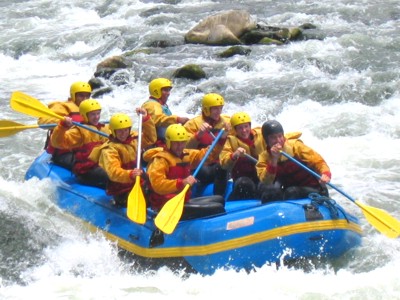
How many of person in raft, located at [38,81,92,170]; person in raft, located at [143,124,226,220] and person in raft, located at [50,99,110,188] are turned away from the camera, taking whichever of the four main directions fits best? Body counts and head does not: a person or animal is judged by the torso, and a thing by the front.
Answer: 0

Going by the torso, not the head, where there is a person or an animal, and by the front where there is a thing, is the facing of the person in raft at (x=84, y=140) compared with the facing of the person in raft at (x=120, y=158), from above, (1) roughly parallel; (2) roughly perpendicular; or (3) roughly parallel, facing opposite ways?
roughly parallel

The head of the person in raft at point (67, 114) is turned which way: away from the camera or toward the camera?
toward the camera

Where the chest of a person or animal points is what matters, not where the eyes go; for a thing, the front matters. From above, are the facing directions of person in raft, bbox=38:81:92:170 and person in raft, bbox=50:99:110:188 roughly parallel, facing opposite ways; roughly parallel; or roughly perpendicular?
roughly parallel

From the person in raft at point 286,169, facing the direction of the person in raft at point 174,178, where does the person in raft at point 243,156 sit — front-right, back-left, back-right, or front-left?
front-right
